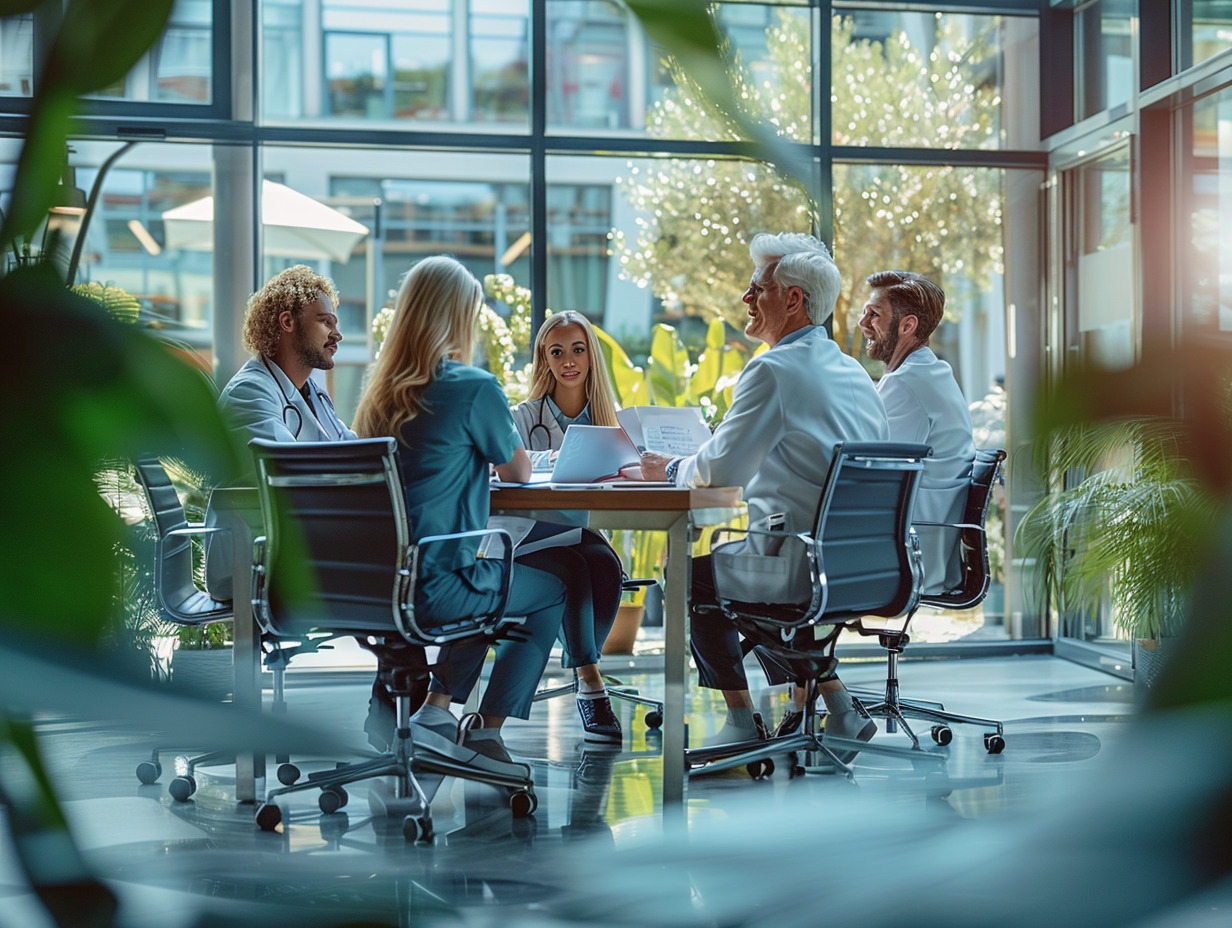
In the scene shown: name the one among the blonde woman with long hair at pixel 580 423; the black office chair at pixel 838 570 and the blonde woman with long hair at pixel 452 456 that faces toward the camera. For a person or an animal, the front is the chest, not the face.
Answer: the blonde woman with long hair at pixel 580 423

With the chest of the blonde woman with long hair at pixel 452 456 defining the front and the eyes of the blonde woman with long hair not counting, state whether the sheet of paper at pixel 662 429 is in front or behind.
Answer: in front

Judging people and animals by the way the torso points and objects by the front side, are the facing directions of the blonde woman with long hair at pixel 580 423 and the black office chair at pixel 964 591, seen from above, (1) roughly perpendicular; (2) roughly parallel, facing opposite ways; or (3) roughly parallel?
roughly perpendicular

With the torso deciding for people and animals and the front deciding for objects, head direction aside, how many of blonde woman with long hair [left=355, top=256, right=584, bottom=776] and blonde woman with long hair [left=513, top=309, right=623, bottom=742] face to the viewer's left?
0

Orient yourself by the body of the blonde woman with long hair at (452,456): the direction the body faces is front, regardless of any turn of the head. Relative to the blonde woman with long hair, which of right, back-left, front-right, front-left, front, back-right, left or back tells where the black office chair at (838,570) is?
front-right

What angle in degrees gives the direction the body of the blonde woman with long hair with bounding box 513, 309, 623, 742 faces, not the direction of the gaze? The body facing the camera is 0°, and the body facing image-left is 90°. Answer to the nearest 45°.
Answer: approximately 0°

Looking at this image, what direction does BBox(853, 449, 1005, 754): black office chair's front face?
to the viewer's left

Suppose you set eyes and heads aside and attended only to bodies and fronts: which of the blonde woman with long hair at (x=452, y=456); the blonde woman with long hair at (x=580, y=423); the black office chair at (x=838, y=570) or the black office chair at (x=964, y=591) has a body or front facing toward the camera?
the blonde woman with long hair at (x=580, y=423)

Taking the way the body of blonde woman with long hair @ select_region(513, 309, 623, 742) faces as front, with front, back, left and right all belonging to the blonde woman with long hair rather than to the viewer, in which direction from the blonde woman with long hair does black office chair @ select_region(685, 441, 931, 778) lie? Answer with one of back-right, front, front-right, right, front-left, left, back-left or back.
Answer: front-left

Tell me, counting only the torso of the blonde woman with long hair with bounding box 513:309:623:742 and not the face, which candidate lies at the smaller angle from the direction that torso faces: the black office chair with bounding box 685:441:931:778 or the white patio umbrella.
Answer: the black office chair

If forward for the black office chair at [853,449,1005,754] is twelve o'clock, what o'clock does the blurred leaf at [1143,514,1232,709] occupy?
The blurred leaf is roughly at 9 o'clock from the black office chair.

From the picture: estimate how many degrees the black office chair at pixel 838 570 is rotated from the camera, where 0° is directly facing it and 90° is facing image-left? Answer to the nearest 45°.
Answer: approximately 135°

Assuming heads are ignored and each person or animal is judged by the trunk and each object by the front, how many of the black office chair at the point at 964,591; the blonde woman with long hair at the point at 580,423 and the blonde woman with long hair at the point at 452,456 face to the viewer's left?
1
